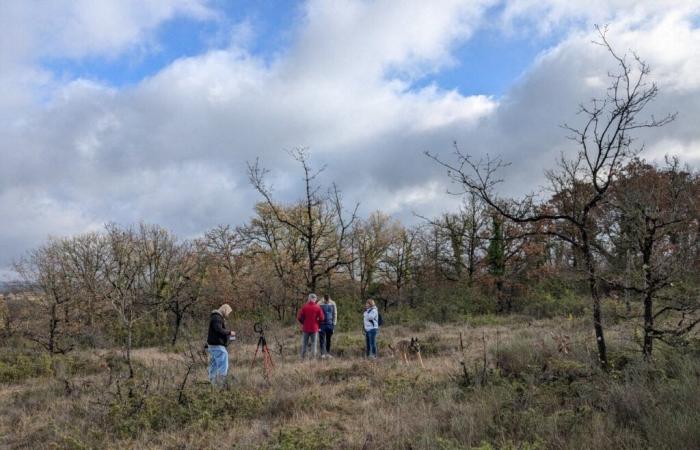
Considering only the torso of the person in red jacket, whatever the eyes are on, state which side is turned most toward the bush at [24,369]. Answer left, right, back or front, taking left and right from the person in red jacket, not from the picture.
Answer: left

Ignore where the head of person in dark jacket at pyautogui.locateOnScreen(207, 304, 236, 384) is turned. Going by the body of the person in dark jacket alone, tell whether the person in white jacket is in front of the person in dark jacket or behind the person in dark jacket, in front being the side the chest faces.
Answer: in front

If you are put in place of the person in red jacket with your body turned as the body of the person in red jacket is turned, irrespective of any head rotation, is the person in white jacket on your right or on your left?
on your right

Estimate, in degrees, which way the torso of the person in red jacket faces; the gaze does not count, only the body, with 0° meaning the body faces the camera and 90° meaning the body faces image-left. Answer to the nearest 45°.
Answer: approximately 180°

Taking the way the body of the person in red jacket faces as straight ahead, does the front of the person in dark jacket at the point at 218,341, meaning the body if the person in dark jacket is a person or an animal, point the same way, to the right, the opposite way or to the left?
to the right

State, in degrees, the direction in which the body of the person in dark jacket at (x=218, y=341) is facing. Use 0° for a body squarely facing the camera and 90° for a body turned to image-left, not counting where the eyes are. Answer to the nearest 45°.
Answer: approximately 270°

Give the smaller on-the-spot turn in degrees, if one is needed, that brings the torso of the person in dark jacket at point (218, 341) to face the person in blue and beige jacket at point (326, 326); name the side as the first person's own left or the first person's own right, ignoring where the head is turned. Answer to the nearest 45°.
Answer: approximately 45° to the first person's own left

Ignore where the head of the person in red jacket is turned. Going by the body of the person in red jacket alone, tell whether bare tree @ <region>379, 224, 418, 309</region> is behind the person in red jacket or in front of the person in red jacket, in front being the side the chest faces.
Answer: in front

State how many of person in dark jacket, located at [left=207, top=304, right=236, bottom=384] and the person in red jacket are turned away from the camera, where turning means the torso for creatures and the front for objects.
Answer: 1

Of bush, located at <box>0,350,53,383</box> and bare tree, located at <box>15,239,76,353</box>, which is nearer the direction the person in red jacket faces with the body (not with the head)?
the bare tree

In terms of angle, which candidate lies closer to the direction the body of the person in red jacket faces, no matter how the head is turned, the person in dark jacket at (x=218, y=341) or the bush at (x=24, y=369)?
the bush

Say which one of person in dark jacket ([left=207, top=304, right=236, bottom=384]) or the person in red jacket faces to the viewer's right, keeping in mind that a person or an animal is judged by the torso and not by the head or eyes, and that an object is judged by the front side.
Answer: the person in dark jacket
